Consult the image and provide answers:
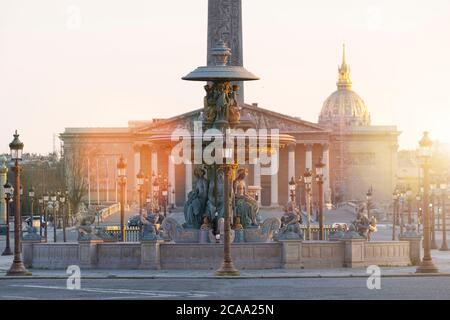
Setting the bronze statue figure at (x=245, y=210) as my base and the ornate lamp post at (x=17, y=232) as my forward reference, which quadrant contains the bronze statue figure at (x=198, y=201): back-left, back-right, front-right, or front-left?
front-right

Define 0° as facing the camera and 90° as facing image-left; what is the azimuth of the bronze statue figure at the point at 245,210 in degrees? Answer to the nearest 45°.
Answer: approximately 315°

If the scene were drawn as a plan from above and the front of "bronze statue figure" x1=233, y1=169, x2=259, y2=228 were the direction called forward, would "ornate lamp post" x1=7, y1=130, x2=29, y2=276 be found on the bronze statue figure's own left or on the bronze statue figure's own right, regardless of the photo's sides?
on the bronze statue figure's own right

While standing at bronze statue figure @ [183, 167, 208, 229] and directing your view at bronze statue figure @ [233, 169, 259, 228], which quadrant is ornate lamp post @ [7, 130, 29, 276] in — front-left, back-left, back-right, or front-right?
back-right

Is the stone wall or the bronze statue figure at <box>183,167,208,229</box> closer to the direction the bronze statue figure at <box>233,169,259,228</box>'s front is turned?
the stone wall

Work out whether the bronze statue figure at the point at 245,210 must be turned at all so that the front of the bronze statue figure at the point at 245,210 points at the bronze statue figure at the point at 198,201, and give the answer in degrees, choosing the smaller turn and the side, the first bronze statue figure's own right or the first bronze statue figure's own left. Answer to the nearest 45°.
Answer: approximately 135° to the first bronze statue figure's own right
